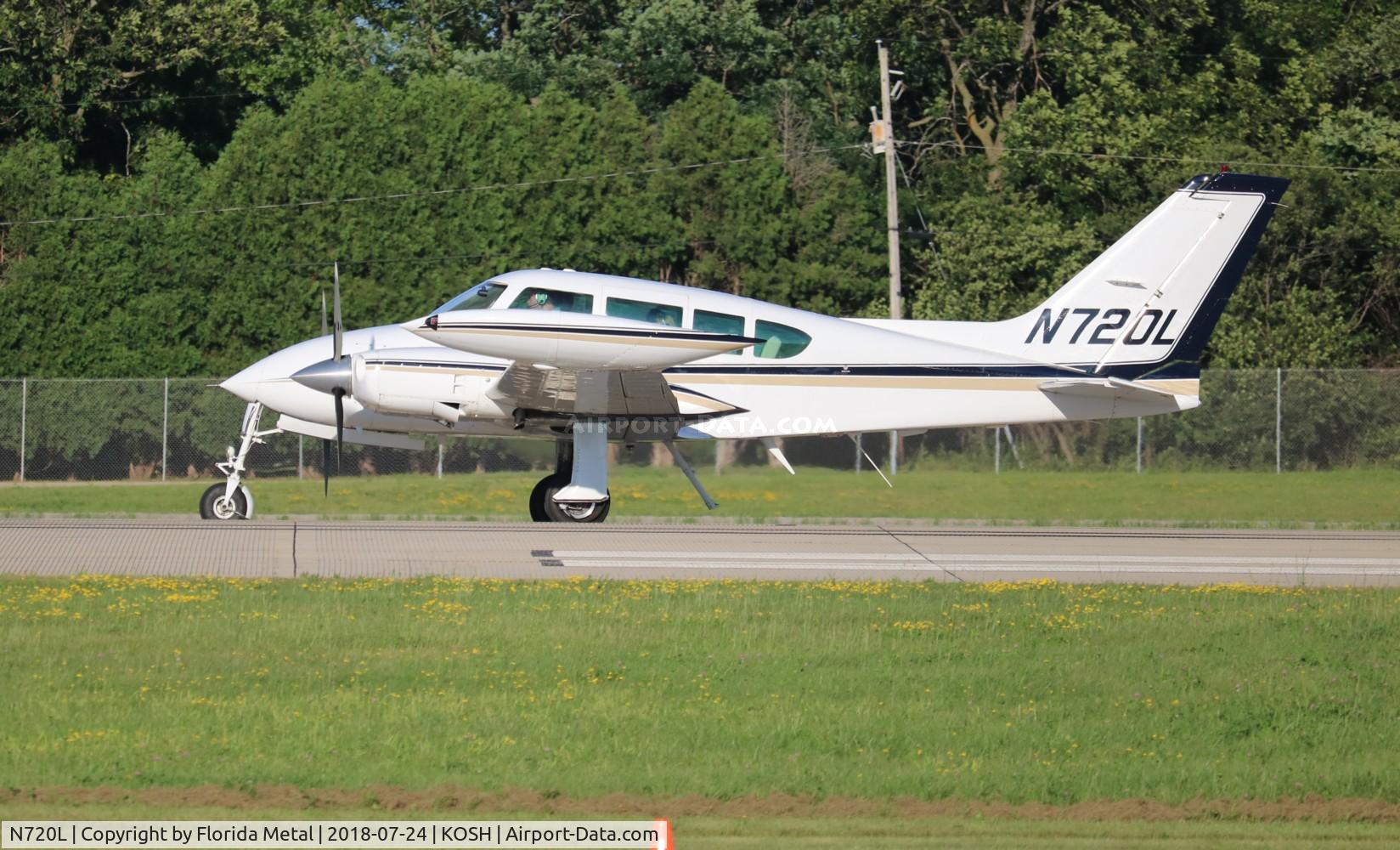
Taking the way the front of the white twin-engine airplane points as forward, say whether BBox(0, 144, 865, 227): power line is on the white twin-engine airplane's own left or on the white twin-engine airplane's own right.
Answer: on the white twin-engine airplane's own right

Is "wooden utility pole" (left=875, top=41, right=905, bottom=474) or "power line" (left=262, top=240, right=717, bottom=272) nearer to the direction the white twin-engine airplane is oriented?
the power line

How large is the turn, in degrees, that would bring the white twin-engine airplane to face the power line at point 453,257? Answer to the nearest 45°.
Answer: approximately 90° to its right

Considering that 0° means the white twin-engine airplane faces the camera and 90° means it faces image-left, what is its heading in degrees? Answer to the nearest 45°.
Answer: approximately 90°

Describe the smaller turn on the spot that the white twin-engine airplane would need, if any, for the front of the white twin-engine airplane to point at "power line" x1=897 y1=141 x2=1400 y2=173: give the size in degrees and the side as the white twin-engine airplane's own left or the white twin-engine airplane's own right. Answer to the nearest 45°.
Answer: approximately 135° to the white twin-engine airplane's own right

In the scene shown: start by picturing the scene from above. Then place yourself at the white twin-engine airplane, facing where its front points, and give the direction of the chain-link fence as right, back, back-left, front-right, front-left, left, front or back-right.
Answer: right

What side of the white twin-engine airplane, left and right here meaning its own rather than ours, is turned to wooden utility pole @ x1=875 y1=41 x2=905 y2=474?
right

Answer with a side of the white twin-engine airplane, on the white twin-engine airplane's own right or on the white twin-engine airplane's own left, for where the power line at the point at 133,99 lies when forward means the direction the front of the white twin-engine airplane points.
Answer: on the white twin-engine airplane's own right

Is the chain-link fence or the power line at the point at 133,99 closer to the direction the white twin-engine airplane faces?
the power line
